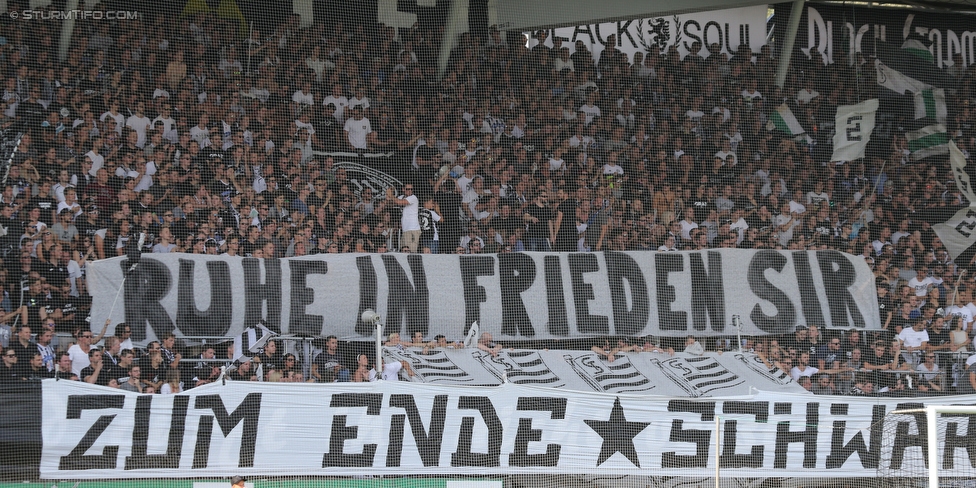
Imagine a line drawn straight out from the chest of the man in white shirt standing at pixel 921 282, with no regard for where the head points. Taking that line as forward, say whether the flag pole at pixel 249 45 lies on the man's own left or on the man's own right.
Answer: on the man's own right

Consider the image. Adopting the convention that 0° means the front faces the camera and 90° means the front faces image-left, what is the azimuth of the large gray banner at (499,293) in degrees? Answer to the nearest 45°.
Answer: approximately 0°

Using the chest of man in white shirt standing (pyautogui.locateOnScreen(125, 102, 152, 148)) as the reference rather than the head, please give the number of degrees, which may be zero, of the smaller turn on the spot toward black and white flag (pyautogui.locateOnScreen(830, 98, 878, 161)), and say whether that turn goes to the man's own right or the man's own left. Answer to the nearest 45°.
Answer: approximately 90° to the man's own left

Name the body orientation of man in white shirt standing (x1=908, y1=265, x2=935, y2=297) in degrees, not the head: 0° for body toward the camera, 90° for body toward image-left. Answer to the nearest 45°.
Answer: approximately 0°

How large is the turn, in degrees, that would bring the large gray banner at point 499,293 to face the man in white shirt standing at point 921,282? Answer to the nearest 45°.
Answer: approximately 90° to its left

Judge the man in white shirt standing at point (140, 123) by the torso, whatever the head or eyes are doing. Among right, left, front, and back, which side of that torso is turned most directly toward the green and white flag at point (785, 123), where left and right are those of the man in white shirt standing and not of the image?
left

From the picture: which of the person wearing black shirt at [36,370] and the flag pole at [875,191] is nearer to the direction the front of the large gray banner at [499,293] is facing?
the person wearing black shirt

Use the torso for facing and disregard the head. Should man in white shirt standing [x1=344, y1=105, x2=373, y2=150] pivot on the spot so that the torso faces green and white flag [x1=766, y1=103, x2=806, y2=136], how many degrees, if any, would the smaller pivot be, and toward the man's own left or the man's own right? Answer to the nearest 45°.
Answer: approximately 90° to the man's own left

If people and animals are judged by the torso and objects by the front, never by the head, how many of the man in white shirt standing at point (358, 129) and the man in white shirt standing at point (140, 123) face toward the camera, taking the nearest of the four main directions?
2
